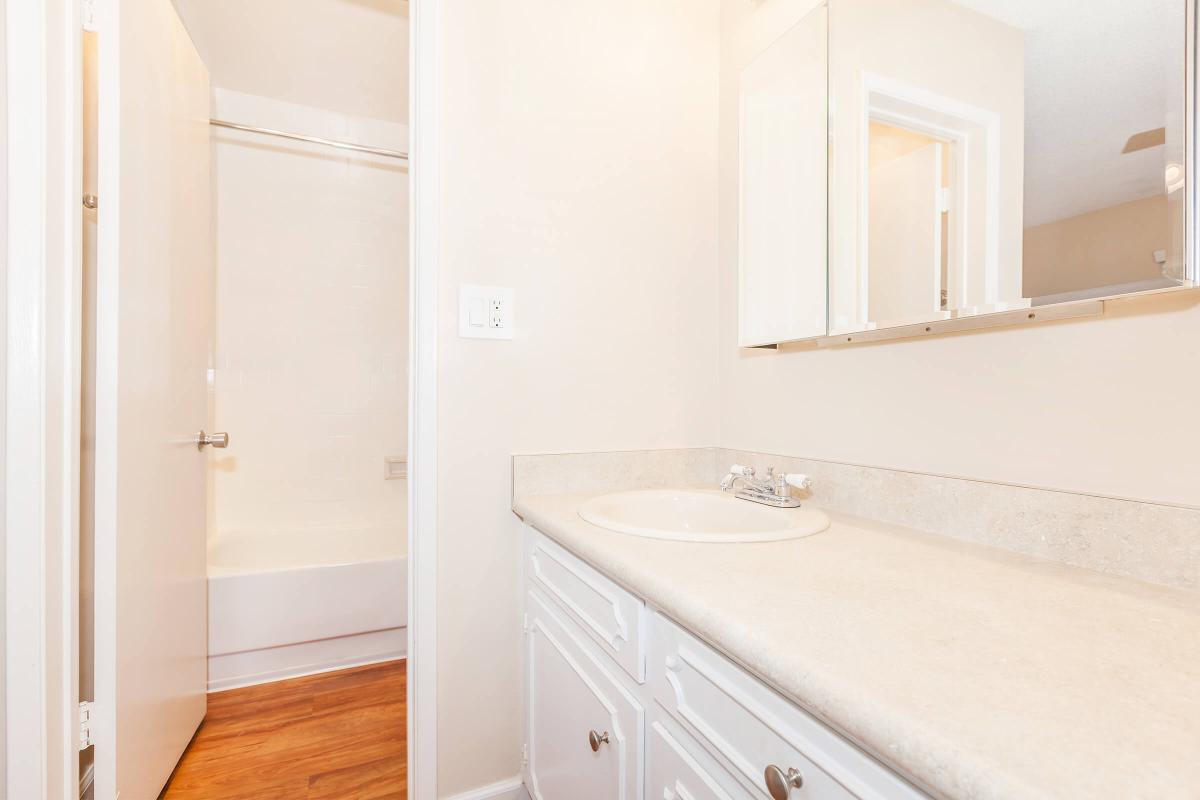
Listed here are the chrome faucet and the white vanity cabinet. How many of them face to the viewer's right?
0

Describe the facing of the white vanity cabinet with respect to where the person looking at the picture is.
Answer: facing the viewer and to the left of the viewer

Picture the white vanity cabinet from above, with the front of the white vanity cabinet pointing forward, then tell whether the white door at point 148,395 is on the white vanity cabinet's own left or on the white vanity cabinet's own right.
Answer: on the white vanity cabinet's own right

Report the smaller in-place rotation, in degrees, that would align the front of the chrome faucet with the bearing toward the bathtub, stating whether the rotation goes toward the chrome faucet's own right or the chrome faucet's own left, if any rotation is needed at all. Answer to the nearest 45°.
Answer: approximately 45° to the chrome faucet's own right

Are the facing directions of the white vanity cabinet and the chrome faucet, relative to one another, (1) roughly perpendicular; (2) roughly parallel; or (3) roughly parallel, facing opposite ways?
roughly parallel
